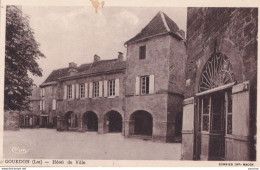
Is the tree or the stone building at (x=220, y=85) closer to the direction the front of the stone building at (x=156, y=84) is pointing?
the tree

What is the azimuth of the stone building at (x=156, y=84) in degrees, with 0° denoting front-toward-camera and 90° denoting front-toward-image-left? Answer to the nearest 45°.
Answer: approximately 45°

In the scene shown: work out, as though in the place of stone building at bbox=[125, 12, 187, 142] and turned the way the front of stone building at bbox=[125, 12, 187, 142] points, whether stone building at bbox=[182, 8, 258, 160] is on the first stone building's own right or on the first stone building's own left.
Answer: on the first stone building's own left

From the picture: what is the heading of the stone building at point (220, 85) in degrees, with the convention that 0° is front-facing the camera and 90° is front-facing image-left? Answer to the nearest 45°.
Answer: approximately 45°

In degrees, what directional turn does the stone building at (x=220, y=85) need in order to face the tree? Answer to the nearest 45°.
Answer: approximately 45° to its right

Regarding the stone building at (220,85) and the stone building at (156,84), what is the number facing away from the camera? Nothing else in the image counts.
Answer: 0

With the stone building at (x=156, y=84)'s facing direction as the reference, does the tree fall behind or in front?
in front
